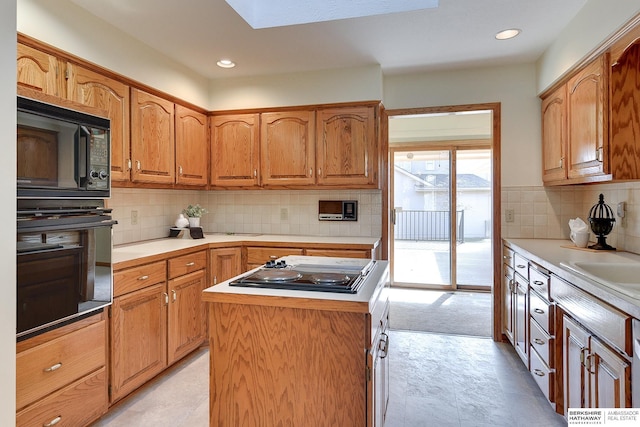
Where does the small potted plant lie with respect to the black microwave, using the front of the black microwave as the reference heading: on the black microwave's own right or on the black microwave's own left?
on the black microwave's own left

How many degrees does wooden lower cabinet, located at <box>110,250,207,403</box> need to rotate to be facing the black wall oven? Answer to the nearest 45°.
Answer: approximately 90° to its right

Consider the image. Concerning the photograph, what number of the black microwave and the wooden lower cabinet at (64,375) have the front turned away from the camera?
0

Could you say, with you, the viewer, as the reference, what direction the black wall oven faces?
facing the viewer and to the right of the viewer

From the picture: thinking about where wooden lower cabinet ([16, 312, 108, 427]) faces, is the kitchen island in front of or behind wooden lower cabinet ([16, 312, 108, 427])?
in front

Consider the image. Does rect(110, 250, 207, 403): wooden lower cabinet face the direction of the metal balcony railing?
no

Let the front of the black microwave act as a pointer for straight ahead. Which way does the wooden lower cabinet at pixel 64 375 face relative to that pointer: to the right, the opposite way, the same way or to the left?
the same way

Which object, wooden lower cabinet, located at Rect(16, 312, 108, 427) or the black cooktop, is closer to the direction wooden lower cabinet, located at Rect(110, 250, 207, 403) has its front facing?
the black cooktop

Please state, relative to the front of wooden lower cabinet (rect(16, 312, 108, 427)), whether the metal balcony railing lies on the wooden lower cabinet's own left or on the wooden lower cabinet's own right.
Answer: on the wooden lower cabinet's own left

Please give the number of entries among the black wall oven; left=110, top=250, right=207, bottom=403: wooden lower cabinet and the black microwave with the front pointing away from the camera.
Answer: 0

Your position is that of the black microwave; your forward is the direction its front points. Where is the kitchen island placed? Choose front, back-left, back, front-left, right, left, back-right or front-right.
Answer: front

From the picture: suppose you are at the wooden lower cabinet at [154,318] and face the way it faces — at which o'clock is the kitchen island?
The kitchen island is roughly at 1 o'clock from the wooden lower cabinet.

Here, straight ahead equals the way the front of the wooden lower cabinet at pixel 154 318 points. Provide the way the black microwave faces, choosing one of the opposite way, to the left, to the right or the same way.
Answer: the same way

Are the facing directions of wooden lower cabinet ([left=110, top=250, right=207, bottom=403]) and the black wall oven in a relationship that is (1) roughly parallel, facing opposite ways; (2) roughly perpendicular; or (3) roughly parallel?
roughly parallel

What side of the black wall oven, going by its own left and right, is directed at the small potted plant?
left

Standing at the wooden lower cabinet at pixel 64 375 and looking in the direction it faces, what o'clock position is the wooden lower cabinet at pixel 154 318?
the wooden lower cabinet at pixel 154 318 is roughly at 9 o'clock from the wooden lower cabinet at pixel 64 375.

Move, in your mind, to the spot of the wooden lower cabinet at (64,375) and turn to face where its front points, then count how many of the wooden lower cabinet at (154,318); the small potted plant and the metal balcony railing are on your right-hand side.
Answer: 0

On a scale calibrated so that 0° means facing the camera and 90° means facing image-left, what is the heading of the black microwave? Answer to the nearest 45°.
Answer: approximately 315°

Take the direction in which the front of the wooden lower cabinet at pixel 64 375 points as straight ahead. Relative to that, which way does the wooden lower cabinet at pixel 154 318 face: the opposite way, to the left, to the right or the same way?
the same way
